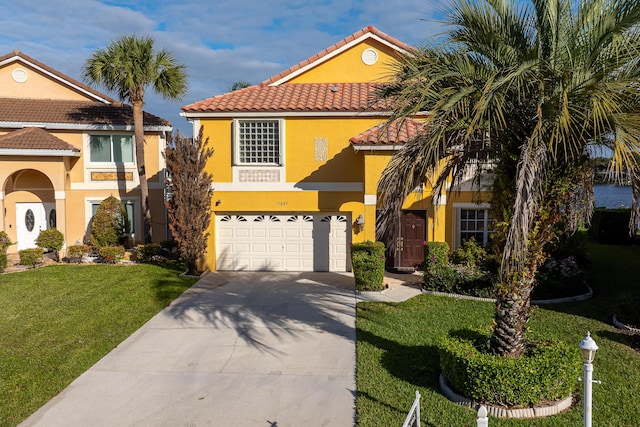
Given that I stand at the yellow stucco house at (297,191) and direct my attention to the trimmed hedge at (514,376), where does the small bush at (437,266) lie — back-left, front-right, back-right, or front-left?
front-left

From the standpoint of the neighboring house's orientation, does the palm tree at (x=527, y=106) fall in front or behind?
in front

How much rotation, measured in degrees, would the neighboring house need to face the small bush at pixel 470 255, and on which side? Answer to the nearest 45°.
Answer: approximately 45° to its left

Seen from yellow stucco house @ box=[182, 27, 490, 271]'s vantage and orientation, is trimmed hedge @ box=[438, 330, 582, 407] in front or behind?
in front

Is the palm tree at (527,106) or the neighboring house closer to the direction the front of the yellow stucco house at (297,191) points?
the palm tree

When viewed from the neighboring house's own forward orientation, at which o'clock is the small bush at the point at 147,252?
The small bush is roughly at 11 o'clock from the neighboring house.

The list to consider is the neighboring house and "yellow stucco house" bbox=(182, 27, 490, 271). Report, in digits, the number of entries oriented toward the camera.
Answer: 2

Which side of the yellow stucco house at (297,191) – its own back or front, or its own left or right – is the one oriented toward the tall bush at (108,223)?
right

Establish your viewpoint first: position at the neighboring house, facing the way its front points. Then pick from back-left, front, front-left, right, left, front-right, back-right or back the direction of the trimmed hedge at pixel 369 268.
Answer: front-left

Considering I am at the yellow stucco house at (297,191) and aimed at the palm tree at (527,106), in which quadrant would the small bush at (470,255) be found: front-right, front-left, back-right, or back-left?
front-left

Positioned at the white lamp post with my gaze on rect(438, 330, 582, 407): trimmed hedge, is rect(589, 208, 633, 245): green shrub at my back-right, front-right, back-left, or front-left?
front-right

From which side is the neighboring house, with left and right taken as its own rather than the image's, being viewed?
front

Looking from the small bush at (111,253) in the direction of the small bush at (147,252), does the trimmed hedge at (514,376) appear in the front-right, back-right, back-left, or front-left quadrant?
front-right

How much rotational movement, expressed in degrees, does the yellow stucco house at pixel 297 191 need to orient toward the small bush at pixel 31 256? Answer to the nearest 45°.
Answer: approximately 90° to its right

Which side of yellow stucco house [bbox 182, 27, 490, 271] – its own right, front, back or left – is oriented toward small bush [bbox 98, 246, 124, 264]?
right
